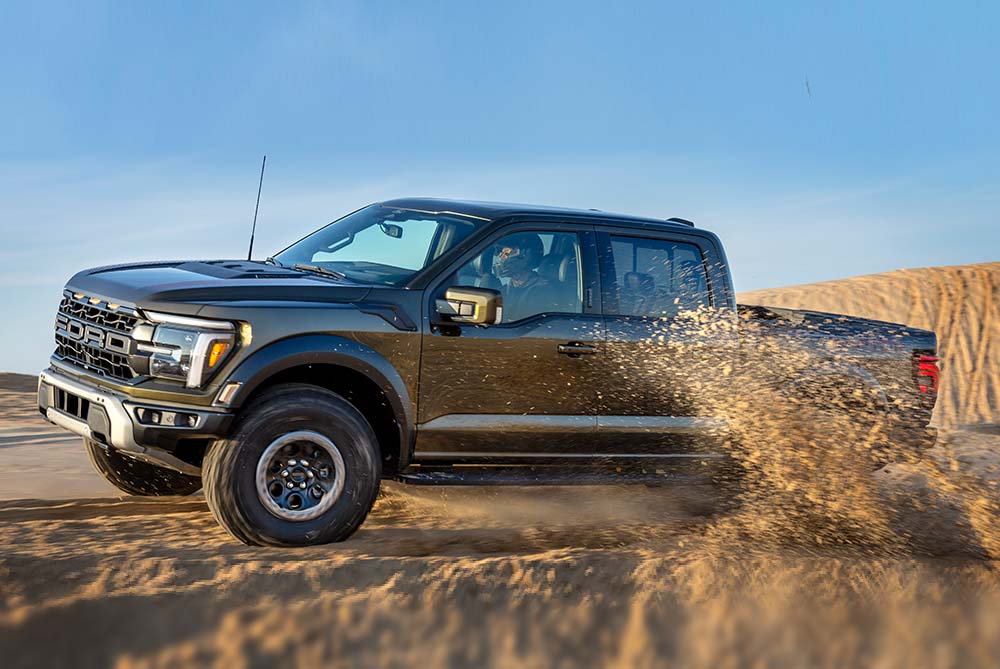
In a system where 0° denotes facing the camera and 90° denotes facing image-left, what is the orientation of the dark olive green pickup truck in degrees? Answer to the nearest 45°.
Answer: approximately 45°

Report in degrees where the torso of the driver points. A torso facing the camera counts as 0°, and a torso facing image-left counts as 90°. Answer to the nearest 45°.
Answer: approximately 45°
